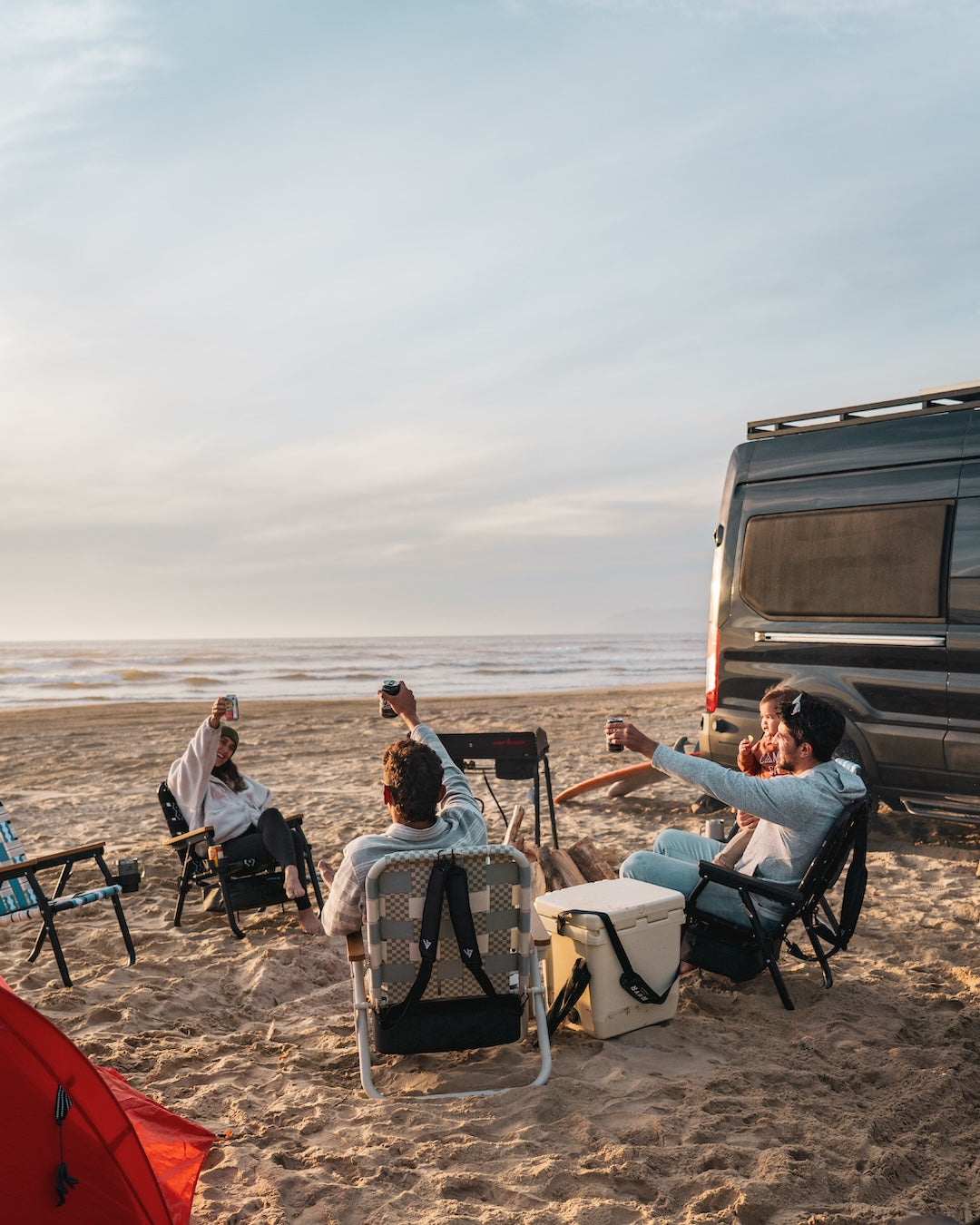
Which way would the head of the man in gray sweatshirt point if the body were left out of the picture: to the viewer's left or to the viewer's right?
to the viewer's left

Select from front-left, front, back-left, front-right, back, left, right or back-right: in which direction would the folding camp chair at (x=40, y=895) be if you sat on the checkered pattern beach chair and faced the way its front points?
front-left

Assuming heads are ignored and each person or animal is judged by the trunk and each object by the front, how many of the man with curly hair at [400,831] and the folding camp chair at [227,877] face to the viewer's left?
0

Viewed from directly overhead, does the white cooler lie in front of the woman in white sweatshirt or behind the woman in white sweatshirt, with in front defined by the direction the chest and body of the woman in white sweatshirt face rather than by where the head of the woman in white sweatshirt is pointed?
in front

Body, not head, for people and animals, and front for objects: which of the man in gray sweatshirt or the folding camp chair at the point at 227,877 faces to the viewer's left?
the man in gray sweatshirt

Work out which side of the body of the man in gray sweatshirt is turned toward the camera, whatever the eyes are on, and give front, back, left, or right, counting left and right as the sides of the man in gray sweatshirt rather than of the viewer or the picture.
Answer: left

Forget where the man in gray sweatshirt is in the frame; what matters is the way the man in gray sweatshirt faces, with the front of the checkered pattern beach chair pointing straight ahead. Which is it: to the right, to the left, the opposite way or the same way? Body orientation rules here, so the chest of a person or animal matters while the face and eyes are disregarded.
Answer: to the left

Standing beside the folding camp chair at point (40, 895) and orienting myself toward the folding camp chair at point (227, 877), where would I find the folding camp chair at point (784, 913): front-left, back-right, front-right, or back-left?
front-right

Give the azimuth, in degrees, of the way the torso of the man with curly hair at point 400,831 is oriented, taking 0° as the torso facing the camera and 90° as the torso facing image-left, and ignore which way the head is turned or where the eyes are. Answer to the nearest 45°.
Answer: approximately 180°

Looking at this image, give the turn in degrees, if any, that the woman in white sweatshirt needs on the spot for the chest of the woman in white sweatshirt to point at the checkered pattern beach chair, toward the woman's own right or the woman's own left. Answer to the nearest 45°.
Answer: approximately 45° to the woman's own right

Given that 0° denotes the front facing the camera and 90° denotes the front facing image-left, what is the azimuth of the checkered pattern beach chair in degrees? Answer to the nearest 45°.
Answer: approximately 180°

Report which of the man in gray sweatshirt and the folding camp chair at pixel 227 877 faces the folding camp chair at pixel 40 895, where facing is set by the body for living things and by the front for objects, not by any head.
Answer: the man in gray sweatshirt
